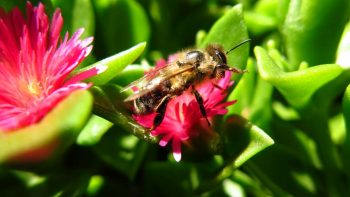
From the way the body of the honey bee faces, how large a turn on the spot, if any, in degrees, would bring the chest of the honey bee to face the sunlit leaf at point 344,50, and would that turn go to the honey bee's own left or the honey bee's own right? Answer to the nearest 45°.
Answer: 0° — it already faces it

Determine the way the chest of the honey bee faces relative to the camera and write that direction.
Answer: to the viewer's right
